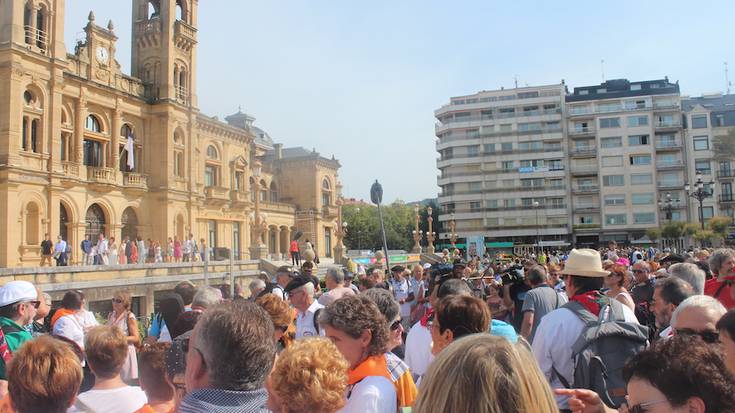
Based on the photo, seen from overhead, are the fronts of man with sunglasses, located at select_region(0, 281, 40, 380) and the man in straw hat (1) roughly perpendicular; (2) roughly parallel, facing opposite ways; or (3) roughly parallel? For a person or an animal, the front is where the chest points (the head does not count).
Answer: roughly perpendicular

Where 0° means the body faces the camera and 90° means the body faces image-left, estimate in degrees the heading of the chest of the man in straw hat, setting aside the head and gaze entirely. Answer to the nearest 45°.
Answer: approximately 135°

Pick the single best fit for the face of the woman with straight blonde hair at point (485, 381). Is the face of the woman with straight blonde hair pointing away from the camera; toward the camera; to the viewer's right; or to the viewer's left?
away from the camera

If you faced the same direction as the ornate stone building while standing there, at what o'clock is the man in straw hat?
The man in straw hat is roughly at 1 o'clock from the ornate stone building.

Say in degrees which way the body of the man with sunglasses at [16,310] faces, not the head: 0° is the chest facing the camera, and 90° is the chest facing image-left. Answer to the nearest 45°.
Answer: approximately 270°

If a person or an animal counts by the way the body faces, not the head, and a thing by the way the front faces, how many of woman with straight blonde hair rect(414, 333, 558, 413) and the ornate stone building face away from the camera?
1

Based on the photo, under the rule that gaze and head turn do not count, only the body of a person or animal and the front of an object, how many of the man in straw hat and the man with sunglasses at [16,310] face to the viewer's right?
1

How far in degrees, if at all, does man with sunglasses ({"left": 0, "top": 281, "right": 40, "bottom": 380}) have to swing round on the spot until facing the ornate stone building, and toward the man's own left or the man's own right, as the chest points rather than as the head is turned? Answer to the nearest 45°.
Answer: approximately 90° to the man's own left

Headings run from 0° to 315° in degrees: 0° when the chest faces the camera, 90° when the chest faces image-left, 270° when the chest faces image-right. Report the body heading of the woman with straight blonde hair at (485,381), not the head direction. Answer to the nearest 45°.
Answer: approximately 180°

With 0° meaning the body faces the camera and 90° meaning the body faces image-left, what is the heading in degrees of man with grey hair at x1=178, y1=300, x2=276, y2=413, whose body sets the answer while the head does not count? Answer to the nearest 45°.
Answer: approximately 135°

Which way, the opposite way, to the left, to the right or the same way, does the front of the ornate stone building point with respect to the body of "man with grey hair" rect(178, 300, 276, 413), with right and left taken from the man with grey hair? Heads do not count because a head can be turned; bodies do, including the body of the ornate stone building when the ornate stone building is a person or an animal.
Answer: the opposite way

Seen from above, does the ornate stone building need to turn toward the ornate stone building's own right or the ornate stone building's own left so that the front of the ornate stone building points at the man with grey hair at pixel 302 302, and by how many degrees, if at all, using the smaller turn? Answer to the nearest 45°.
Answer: approximately 45° to the ornate stone building's own right
